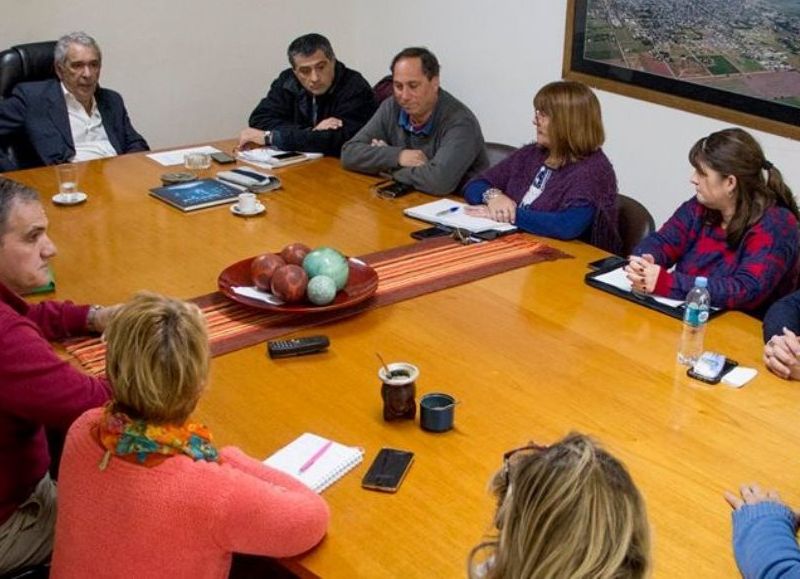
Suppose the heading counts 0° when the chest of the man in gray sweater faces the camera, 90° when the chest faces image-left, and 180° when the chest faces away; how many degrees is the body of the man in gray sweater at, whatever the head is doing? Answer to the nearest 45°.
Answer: approximately 45°

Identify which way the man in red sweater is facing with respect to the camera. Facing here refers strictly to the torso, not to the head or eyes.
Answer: to the viewer's right

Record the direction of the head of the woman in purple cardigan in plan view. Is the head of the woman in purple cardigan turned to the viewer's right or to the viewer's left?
to the viewer's left

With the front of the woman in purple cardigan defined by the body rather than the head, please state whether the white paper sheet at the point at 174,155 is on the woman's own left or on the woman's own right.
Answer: on the woman's own right

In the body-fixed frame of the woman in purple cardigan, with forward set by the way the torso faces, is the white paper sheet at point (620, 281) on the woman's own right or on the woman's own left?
on the woman's own left

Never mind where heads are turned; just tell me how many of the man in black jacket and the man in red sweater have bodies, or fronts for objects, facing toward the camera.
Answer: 1

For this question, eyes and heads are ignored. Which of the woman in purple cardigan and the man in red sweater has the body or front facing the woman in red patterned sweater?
the man in red sweater

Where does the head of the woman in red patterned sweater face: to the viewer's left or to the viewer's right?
to the viewer's left

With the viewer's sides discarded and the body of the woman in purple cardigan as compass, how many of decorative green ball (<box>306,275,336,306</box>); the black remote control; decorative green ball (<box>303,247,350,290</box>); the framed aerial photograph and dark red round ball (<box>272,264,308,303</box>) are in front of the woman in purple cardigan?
4

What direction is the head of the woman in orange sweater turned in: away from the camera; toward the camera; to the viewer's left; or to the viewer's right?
away from the camera

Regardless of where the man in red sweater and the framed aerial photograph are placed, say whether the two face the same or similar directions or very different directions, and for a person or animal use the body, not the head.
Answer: very different directions

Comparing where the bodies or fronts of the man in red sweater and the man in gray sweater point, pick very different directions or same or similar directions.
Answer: very different directions

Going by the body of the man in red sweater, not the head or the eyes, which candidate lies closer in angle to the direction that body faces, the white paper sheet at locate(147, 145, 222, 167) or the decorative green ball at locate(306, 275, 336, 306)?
the decorative green ball
